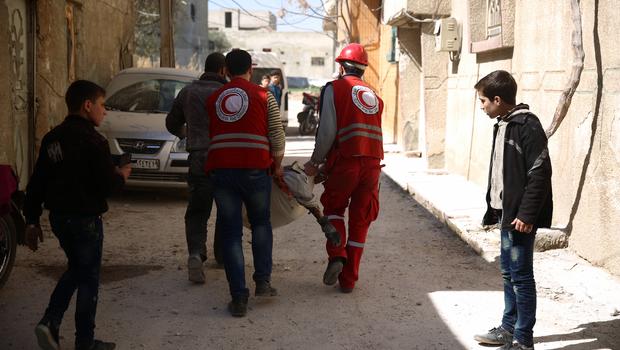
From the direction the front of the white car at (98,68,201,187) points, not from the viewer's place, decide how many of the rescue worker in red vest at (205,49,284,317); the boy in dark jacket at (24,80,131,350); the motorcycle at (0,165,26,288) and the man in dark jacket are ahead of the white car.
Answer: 4

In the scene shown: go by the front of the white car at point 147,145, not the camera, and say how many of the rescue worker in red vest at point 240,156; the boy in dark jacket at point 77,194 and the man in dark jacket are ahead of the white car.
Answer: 3

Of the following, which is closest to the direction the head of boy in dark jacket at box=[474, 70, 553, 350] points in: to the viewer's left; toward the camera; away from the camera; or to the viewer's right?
to the viewer's left

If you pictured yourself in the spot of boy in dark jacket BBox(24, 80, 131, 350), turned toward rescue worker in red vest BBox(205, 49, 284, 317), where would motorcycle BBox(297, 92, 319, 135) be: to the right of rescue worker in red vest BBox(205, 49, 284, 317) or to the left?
left

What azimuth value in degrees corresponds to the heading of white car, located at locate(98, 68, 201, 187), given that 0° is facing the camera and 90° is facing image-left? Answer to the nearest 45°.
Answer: approximately 0°

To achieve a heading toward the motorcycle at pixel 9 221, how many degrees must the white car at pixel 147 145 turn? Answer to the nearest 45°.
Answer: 0° — it already faces it

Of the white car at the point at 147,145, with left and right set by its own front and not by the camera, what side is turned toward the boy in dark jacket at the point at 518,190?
front

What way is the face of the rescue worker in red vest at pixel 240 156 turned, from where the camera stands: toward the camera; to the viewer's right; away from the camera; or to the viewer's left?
away from the camera

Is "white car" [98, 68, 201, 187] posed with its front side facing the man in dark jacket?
yes

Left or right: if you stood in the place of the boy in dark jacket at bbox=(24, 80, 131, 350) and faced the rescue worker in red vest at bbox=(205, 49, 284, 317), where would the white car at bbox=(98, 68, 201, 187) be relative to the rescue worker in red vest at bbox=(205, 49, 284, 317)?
left

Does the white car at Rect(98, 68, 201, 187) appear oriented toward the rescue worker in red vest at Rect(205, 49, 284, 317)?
yes

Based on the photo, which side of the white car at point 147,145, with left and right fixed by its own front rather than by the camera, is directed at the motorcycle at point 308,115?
back

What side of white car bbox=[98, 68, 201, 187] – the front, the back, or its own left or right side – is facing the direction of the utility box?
left

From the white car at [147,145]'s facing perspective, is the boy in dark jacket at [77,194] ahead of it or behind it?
ahead
